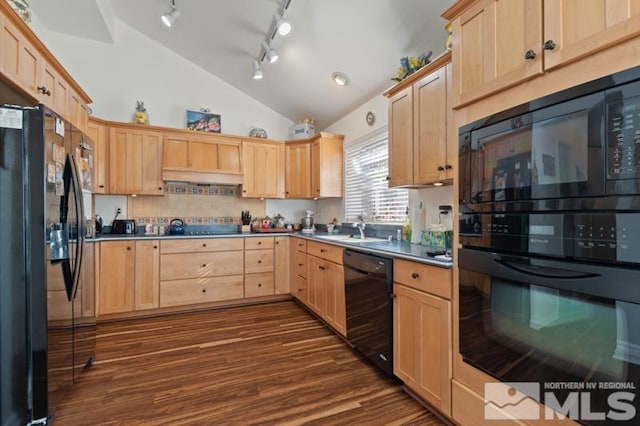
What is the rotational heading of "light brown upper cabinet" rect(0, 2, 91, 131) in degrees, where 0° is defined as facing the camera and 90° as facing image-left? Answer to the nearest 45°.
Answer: approximately 270°

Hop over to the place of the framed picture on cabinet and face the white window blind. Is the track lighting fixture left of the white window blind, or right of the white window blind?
right

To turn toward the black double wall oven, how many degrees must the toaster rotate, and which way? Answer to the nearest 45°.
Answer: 0° — it already faces it
